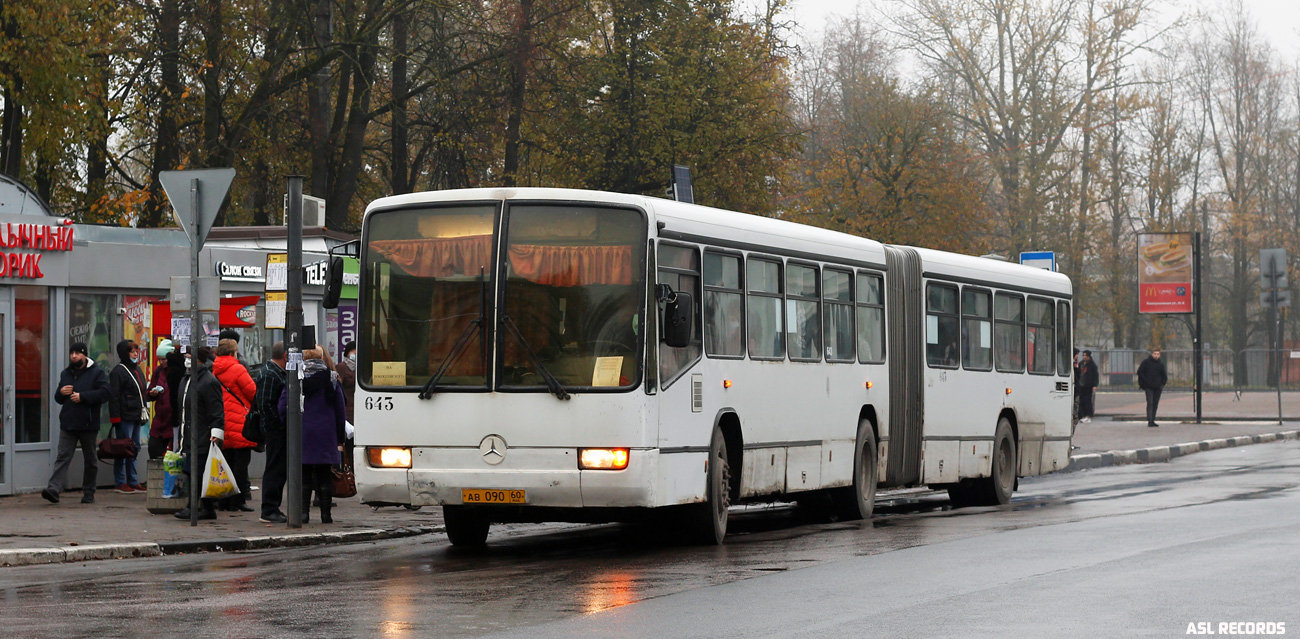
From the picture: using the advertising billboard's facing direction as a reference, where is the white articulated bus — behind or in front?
in front

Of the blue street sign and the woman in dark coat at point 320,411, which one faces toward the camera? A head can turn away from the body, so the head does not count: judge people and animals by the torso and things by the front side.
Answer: the blue street sign

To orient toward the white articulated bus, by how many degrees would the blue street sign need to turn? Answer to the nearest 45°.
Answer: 0° — it already faces it

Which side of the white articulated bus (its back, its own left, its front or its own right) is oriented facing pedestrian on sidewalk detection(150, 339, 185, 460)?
right

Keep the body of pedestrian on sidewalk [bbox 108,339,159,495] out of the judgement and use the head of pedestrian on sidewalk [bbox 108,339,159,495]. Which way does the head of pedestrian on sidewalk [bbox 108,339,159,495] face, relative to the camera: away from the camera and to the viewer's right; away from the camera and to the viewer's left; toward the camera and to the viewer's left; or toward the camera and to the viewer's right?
toward the camera and to the viewer's right

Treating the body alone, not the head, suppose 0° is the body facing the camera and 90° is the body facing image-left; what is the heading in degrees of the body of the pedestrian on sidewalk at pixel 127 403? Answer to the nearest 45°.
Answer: approximately 315°

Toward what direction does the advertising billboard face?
toward the camera

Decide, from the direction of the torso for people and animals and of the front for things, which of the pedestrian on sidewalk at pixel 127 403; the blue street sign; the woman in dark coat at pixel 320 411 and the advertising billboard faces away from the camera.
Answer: the woman in dark coat

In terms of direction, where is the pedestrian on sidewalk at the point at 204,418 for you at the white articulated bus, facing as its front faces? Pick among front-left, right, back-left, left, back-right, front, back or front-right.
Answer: right

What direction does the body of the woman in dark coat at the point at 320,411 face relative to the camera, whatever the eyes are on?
away from the camera

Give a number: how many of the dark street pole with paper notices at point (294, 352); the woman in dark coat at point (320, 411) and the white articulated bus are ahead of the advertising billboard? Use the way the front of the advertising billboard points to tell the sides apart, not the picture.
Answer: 3

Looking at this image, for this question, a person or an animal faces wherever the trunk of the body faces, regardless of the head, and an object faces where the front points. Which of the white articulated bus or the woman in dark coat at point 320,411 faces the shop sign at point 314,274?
the woman in dark coat

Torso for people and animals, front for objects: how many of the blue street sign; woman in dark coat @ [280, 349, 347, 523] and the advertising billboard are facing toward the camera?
2
